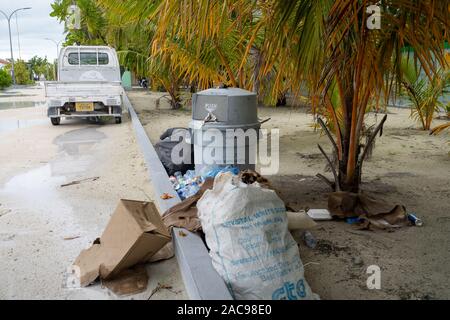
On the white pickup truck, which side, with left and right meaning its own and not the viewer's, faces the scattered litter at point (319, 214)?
back

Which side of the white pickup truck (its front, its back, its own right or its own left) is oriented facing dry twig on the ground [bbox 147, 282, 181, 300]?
back

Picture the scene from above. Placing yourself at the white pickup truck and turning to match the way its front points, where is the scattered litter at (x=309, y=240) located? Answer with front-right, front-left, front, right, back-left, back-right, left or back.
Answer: back

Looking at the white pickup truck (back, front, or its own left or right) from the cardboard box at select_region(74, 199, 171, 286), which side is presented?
back

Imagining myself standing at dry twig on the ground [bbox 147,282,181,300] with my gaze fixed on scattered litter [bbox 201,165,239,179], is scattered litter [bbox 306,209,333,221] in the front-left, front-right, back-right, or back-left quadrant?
front-right

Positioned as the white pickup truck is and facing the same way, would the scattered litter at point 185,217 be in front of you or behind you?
behind

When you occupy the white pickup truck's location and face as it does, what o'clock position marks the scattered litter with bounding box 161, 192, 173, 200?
The scattered litter is roughly at 6 o'clock from the white pickup truck.

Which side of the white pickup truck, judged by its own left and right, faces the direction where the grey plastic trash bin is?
back

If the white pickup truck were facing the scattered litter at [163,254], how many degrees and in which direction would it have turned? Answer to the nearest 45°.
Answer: approximately 180°

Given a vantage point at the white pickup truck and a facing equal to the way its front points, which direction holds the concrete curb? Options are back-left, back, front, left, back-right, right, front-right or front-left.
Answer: back

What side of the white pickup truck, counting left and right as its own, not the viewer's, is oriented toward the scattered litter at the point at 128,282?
back

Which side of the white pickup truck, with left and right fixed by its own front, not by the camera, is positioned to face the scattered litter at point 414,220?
back

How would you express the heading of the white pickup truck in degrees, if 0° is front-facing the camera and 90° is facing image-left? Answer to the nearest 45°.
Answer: approximately 180°
